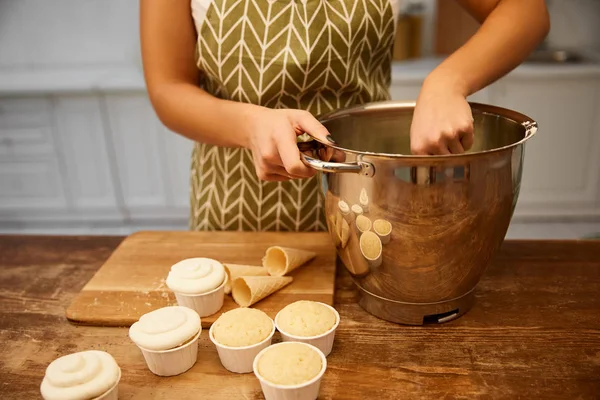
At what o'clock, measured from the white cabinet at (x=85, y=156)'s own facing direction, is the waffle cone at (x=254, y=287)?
The waffle cone is roughly at 12 o'clock from the white cabinet.

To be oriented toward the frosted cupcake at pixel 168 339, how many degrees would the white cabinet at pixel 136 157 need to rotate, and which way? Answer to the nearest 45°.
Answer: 0° — it already faces it

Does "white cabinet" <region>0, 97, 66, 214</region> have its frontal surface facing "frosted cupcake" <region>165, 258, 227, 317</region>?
yes

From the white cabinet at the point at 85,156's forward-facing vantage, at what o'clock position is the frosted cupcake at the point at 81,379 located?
The frosted cupcake is roughly at 12 o'clock from the white cabinet.

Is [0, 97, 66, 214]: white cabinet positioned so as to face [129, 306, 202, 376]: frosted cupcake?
yes

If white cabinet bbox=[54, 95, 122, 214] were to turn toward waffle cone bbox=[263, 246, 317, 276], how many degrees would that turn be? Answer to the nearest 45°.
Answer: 0° — it already faces it

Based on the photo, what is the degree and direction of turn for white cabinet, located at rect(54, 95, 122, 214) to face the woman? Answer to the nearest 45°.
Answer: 0° — it already faces them
